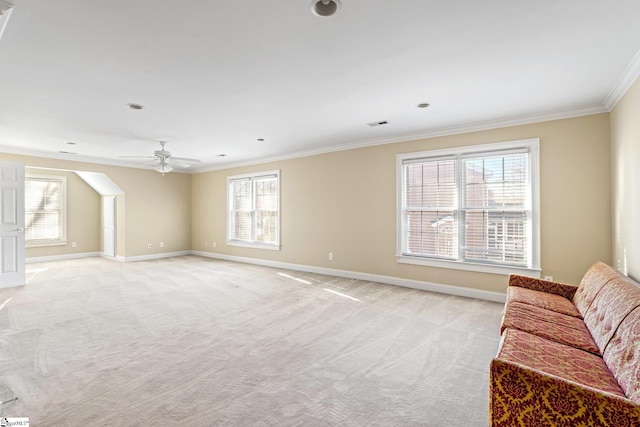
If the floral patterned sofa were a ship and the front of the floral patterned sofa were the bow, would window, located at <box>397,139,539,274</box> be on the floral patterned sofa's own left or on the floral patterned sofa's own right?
on the floral patterned sofa's own right

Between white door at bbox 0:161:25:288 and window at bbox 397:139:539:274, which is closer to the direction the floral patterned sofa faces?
the white door

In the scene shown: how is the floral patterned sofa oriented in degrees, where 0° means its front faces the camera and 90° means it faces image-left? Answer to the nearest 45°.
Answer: approximately 90°

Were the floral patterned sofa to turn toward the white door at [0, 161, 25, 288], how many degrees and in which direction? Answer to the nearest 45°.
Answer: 0° — it already faces it
